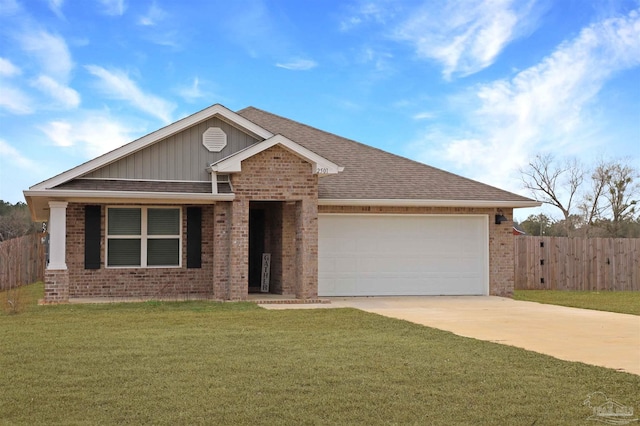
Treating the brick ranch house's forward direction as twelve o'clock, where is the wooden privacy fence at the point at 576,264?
The wooden privacy fence is roughly at 8 o'clock from the brick ranch house.

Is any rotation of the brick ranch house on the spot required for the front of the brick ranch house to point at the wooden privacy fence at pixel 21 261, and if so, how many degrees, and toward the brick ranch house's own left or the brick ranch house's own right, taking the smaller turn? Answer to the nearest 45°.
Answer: approximately 135° to the brick ranch house's own right

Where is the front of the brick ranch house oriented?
toward the camera
